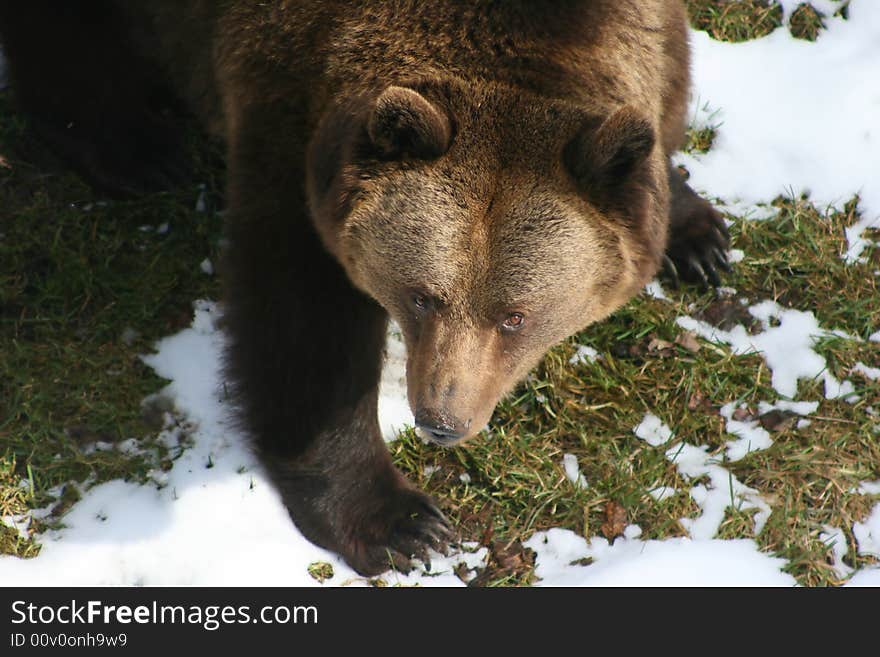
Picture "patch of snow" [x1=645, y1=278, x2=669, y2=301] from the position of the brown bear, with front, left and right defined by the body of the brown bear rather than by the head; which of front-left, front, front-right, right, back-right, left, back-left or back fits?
left

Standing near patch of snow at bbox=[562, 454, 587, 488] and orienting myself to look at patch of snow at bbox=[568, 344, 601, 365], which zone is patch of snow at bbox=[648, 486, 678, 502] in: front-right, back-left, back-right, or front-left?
back-right

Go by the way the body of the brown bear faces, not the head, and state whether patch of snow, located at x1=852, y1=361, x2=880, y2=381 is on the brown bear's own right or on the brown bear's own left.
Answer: on the brown bear's own left

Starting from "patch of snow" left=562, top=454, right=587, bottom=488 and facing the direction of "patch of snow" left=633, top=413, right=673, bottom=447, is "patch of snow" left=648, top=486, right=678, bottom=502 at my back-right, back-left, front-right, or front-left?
front-right

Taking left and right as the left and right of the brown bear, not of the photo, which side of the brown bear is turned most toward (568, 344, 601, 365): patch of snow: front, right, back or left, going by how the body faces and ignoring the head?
front

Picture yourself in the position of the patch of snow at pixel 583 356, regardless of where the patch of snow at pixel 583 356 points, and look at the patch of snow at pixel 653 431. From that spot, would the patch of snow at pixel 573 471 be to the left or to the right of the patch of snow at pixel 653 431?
right

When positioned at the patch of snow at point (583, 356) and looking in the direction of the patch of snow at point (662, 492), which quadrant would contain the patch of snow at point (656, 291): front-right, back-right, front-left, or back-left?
back-left

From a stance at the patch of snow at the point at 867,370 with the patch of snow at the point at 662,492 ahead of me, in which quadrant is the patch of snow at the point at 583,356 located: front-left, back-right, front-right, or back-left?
front-right

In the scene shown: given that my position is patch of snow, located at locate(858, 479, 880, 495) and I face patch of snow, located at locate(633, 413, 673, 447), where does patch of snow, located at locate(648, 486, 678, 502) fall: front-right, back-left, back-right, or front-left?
front-left
